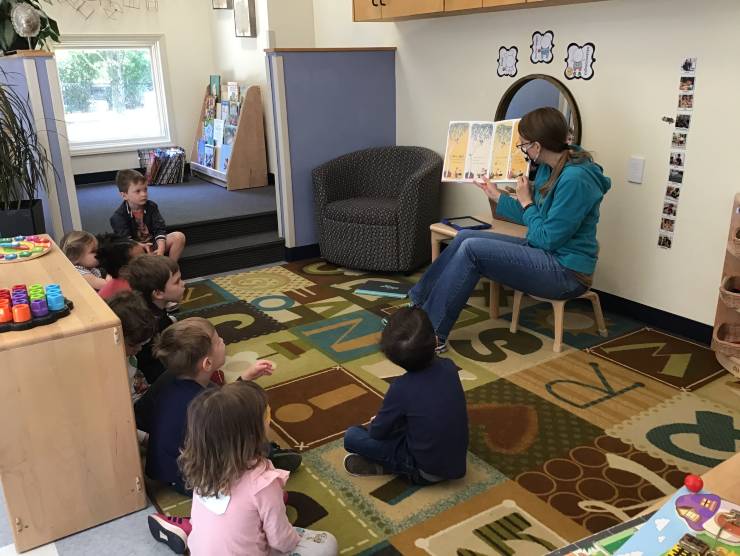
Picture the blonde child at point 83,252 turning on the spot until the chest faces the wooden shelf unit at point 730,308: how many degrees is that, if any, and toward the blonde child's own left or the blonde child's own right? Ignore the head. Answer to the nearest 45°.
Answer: approximately 45° to the blonde child's own right

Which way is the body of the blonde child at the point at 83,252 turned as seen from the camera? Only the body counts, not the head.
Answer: to the viewer's right

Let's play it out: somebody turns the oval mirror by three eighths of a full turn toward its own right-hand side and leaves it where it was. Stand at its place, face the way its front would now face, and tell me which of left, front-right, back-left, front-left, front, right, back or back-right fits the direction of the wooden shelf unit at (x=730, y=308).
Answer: back-right

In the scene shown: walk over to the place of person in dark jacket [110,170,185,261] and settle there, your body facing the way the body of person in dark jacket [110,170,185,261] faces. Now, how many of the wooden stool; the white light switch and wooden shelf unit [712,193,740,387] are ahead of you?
3

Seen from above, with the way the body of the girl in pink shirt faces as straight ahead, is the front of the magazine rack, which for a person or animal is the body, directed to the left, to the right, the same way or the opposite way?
the opposite way

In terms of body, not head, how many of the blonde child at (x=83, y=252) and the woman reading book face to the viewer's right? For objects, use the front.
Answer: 1

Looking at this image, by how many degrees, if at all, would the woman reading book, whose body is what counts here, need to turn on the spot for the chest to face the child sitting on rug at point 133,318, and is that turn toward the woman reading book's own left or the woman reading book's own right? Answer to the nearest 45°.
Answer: approximately 45° to the woman reading book's own left

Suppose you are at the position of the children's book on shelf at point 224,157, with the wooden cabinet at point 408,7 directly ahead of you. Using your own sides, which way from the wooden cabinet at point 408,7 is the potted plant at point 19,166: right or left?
right

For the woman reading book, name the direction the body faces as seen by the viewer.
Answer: to the viewer's left

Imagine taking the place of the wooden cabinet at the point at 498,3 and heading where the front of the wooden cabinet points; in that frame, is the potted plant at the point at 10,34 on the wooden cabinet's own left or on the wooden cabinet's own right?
on the wooden cabinet's own right

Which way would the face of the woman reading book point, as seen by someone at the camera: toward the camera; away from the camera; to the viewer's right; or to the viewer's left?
to the viewer's left
